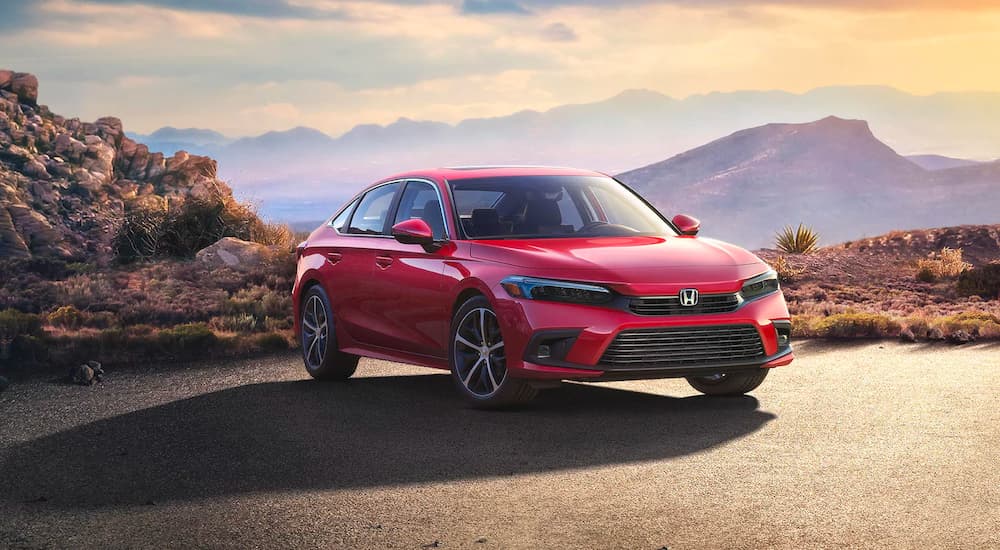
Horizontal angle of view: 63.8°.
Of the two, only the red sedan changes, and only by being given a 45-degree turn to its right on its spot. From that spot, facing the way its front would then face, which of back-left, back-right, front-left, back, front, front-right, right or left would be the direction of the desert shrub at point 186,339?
back-right

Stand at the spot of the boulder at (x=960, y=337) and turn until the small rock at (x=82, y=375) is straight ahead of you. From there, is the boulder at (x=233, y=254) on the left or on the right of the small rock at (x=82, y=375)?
right

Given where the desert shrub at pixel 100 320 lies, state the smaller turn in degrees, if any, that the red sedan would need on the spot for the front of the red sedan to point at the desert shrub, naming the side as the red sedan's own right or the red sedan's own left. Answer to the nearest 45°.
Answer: approximately 180°

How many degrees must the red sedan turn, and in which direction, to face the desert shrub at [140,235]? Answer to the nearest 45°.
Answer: approximately 180°

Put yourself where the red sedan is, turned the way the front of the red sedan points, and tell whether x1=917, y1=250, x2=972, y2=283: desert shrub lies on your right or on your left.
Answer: on your left

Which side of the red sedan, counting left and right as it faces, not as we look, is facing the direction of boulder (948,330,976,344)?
left

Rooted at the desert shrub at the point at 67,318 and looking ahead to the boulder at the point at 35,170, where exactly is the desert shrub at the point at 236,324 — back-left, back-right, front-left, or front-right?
back-right

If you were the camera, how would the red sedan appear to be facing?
facing the viewer and to the right of the viewer

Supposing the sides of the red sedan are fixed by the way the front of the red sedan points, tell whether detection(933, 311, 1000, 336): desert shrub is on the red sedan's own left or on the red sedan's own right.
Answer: on the red sedan's own left

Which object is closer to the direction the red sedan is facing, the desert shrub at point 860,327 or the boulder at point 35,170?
the desert shrub

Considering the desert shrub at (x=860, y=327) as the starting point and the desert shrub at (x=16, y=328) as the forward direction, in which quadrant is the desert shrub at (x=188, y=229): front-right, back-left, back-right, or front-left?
front-right

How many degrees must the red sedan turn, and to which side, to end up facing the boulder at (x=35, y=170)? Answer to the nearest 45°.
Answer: approximately 180°
